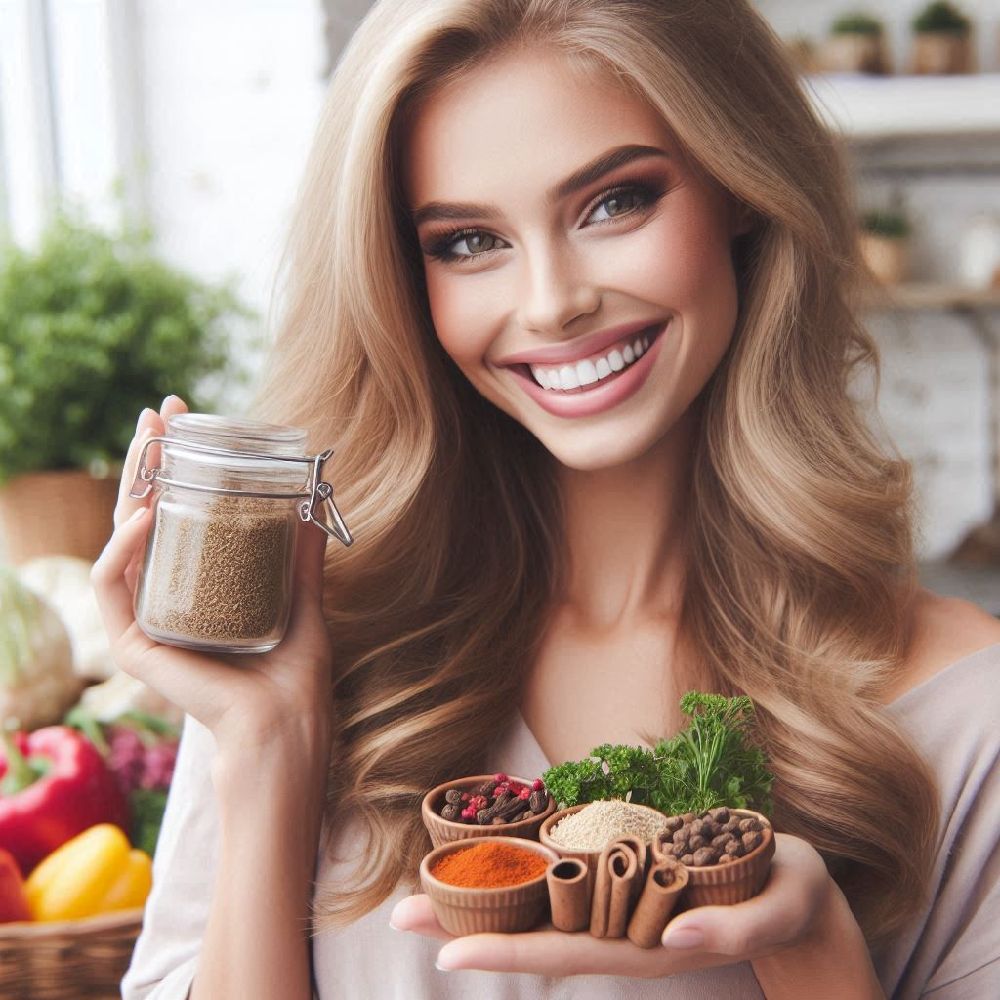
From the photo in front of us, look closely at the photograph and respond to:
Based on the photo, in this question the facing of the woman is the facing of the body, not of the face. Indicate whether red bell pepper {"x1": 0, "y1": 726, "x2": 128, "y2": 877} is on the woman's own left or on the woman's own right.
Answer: on the woman's own right

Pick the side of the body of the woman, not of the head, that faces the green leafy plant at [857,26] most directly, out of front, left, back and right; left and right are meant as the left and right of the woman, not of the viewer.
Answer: back

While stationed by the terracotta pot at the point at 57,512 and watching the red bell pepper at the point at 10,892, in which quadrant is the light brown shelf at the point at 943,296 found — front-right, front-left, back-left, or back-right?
back-left

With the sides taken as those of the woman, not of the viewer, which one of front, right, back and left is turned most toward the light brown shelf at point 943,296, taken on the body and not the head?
back

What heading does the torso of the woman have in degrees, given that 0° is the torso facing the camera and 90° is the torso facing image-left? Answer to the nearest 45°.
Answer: approximately 0°

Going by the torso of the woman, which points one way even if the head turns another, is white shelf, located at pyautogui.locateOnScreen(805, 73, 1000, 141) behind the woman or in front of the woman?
behind
